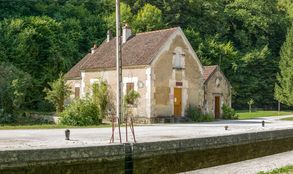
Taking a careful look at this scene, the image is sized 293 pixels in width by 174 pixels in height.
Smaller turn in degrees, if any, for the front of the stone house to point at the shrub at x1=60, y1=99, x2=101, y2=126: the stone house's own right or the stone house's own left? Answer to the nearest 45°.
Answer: approximately 90° to the stone house's own right

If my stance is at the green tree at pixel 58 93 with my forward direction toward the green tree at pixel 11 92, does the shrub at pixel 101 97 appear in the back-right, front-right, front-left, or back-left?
back-left

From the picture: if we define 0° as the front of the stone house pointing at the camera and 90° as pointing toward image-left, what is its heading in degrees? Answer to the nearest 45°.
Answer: approximately 315°

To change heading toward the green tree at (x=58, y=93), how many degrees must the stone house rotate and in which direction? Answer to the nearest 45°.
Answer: approximately 135° to its right

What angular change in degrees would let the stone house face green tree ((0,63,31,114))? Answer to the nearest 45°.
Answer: approximately 135° to its right

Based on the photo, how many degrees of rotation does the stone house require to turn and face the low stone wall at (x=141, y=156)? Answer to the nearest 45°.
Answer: approximately 45° to its right

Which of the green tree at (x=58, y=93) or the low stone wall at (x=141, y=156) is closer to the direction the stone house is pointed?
the low stone wall

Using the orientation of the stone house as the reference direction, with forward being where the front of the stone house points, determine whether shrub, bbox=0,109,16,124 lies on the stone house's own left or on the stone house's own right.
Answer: on the stone house's own right
